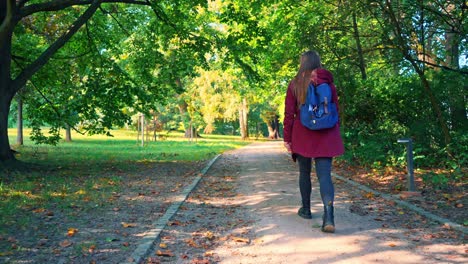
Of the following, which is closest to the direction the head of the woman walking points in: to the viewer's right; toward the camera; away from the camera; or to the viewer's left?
away from the camera

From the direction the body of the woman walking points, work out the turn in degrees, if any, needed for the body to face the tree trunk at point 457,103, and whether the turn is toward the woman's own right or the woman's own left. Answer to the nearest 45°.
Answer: approximately 45° to the woman's own right

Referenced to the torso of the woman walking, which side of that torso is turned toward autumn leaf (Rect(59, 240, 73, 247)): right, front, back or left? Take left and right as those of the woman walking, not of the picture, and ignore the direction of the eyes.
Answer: left

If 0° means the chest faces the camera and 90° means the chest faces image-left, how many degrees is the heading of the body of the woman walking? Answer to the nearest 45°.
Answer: approximately 180°

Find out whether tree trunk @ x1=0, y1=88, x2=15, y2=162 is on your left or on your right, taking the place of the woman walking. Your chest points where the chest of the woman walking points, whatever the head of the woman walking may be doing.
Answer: on your left

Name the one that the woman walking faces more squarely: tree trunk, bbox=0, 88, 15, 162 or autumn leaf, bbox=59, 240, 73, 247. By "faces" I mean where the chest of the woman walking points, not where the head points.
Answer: the tree trunk

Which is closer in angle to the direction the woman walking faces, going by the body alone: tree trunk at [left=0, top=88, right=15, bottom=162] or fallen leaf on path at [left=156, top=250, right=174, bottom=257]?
the tree trunk

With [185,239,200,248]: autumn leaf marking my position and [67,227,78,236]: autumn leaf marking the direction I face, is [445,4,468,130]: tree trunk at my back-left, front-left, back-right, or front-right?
back-right

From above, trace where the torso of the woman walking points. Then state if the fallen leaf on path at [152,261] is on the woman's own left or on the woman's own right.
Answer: on the woman's own left
